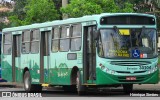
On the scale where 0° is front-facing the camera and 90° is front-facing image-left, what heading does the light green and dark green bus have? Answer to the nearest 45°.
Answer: approximately 315°
